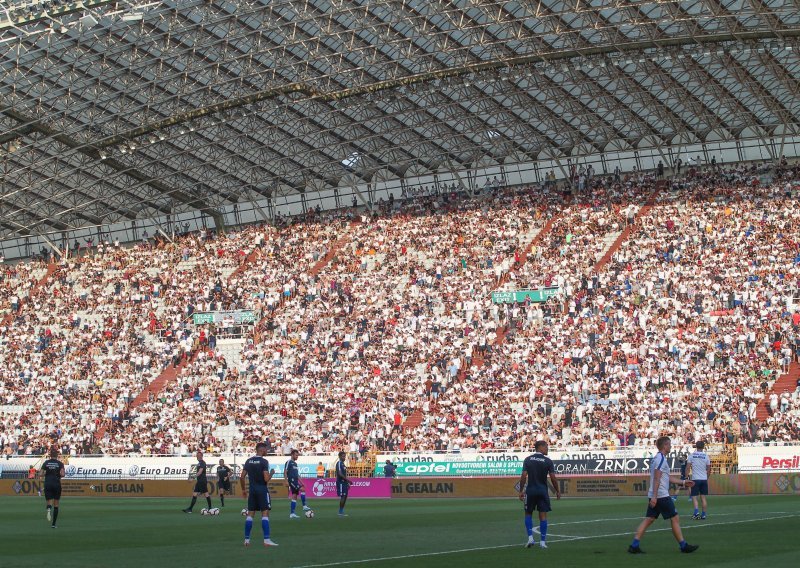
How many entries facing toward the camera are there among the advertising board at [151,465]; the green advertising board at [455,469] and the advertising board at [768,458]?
3

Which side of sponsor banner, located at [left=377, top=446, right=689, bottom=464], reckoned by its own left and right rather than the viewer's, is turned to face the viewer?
front

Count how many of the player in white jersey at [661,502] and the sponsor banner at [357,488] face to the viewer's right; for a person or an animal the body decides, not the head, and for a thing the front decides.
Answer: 1

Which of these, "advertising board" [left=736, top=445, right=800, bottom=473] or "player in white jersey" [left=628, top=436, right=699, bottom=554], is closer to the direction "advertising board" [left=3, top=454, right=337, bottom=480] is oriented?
the player in white jersey

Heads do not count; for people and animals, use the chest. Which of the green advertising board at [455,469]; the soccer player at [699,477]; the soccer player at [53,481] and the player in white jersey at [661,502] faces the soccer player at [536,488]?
the green advertising board

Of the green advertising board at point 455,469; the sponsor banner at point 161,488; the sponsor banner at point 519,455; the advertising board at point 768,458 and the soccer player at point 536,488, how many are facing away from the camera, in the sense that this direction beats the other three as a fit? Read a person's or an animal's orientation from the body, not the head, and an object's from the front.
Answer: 1

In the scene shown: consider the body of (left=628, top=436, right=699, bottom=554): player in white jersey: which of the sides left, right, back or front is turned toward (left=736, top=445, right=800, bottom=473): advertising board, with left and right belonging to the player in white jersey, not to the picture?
left

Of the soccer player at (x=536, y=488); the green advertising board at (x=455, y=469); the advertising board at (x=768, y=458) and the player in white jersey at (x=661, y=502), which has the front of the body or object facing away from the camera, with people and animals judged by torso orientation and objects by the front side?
the soccer player

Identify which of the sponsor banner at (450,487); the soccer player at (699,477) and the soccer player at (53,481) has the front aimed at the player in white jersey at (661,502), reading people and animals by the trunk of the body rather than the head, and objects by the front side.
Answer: the sponsor banner

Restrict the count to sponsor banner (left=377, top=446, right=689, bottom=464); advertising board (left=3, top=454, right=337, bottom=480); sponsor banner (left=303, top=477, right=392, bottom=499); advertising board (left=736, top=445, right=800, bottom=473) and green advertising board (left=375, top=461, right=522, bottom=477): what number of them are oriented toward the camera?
5

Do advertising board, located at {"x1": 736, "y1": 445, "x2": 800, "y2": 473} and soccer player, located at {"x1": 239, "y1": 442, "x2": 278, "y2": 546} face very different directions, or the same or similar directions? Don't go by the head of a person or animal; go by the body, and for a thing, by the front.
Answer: very different directions

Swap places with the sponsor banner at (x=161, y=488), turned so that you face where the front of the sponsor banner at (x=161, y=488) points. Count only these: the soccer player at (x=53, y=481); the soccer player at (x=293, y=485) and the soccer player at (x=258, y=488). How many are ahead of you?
3

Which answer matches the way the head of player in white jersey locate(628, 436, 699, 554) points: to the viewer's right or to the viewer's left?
to the viewer's right

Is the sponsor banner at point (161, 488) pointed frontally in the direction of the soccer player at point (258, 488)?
yes

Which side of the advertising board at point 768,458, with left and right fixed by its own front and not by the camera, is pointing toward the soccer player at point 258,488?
front

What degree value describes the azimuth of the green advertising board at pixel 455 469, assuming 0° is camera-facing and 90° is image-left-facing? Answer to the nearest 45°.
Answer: approximately 0°
